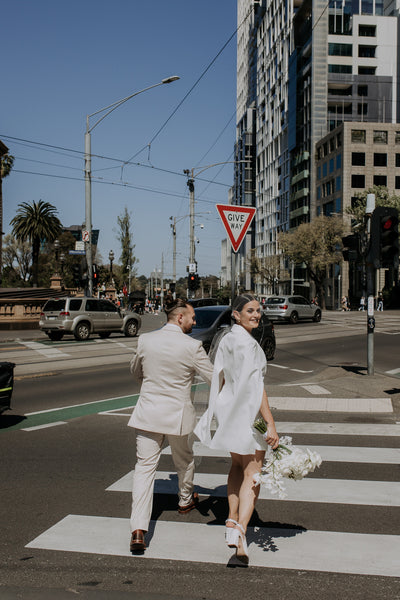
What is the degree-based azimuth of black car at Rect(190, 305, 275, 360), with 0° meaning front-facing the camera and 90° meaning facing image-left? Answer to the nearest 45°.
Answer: approximately 45°

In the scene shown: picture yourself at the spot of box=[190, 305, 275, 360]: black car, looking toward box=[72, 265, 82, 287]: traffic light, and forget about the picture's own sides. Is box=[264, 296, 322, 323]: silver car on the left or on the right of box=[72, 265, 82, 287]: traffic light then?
right

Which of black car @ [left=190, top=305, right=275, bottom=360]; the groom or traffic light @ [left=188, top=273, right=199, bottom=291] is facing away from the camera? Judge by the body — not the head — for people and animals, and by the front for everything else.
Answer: the groom

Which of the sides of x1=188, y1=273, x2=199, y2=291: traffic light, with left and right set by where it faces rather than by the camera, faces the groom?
front

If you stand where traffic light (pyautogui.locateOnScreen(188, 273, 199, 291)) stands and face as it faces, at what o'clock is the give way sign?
The give way sign is roughly at 12 o'clock from the traffic light.

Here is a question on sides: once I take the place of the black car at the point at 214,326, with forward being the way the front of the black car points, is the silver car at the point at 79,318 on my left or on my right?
on my right

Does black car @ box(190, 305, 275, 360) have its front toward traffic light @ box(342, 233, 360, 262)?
no

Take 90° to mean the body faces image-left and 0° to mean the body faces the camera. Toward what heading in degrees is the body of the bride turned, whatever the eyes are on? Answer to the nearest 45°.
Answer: approximately 225°

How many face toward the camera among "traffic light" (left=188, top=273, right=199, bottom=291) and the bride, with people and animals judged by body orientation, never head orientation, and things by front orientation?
1

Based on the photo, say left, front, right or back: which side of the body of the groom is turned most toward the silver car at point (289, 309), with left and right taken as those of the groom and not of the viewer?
front

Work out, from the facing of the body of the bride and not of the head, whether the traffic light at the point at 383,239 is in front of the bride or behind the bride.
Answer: in front

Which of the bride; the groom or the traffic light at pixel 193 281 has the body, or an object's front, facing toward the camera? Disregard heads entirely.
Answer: the traffic light

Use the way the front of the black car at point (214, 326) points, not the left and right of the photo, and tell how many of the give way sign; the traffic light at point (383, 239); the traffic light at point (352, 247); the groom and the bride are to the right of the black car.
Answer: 0

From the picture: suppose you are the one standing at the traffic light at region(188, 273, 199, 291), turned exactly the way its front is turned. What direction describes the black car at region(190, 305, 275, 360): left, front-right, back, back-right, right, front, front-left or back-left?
front

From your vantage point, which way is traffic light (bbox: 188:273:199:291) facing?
toward the camera

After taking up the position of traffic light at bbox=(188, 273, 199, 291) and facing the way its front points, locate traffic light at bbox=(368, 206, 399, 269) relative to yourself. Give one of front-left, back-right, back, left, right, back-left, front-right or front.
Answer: front

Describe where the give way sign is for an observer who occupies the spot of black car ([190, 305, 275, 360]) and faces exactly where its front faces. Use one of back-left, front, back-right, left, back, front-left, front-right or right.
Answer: front-left

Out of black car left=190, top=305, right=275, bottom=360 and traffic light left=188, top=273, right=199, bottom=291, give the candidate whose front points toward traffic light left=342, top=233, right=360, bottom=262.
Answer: traffic light left=188, top=273, right=199, bottom=291

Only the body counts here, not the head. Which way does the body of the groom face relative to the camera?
away from the camera

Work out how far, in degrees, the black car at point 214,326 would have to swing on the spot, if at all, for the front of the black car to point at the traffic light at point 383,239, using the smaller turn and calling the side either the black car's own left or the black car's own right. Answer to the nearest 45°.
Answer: approximately 90° to the black car's own left

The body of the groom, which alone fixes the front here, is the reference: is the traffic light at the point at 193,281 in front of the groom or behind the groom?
in front
